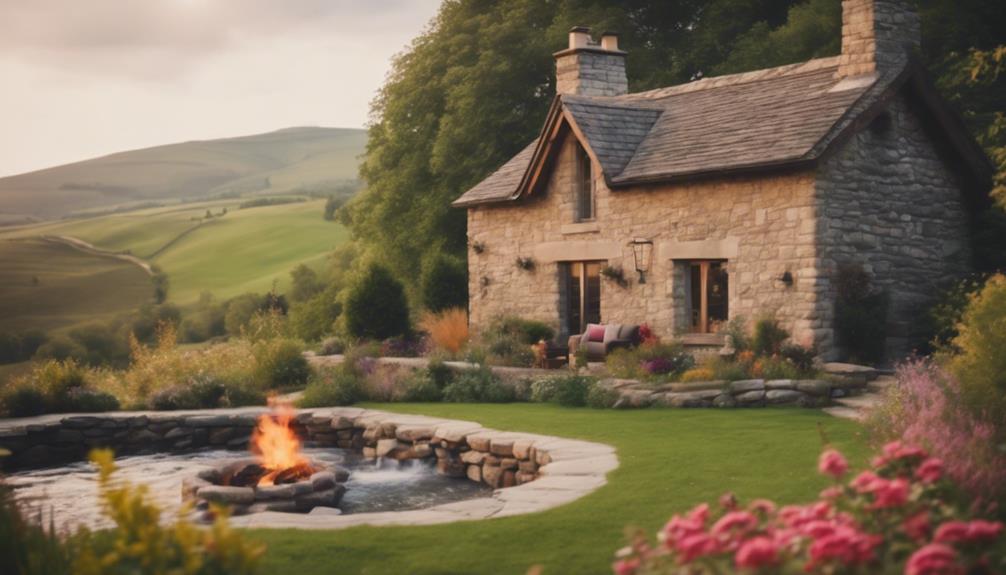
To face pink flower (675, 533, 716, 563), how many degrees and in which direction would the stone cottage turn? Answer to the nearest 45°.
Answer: approximately 45° to its left

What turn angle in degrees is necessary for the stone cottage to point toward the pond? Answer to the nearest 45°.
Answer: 0° — it already faces it

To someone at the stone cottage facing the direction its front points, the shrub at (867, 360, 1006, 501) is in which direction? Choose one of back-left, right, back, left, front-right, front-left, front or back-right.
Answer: front-left

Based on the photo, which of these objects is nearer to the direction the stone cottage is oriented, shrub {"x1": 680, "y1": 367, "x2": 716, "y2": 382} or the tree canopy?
the shrub

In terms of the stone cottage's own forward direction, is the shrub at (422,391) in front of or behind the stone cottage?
in front

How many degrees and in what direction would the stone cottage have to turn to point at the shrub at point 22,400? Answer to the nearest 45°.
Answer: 0° — it already faces it

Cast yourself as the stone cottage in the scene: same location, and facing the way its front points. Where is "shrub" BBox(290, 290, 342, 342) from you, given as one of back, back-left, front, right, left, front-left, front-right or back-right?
right

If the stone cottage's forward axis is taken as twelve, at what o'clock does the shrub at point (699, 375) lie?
The shrub is roughly at 11 o'clock from the stone cottage.

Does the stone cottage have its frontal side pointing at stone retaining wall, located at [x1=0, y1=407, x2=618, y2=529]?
yes

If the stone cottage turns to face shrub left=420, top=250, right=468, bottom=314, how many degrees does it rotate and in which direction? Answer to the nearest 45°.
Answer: approximately 90° to its right

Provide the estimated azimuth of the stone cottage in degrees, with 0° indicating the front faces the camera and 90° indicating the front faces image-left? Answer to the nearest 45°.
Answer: approximately 45°

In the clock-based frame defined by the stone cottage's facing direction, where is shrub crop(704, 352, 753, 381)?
The shrub is roughly at 11 o'clock from the stone cottage.

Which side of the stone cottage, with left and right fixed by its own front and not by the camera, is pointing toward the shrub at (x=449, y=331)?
right

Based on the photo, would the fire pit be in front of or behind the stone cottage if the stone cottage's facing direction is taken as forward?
in front

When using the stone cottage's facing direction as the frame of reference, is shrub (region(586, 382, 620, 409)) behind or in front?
in front
